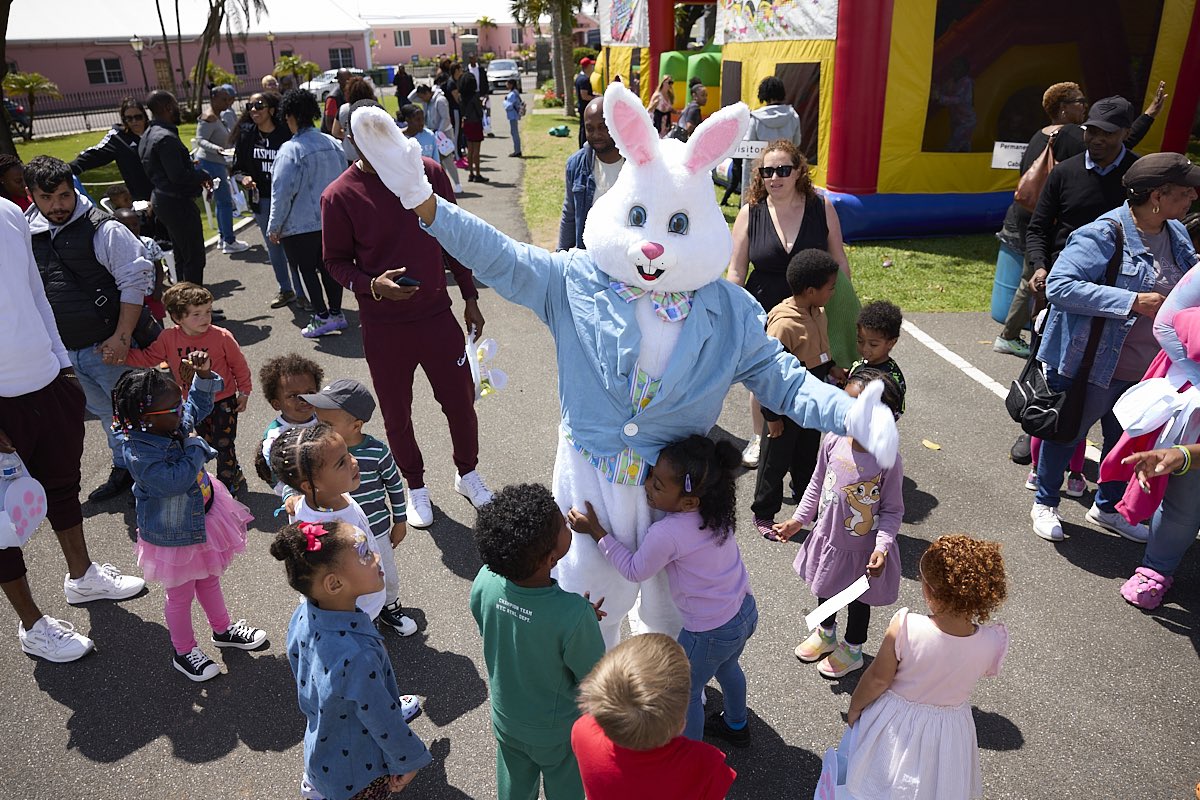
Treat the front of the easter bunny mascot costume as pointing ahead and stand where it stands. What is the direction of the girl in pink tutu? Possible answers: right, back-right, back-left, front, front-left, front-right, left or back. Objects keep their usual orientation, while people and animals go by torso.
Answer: right

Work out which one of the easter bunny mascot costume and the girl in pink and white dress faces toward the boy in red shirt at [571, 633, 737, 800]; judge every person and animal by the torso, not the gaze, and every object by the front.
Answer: the easter bunny mascot costume

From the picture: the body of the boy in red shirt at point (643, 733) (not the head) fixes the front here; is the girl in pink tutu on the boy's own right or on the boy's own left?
on the boy's own left

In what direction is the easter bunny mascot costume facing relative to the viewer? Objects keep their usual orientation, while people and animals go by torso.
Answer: toward the camera

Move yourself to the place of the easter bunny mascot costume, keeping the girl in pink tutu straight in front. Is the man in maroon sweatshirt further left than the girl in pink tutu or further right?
right

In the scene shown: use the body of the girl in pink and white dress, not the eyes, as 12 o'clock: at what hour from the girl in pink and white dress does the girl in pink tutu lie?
The girl in pink tutu is roughly at 9 o'clock from the girl in pink and white dress.

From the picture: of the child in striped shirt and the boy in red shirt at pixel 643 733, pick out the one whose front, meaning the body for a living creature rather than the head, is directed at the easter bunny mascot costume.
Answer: the boy in red shirt

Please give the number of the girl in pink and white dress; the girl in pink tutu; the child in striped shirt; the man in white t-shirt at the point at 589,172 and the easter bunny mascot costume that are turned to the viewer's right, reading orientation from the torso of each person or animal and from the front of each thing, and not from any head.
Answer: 1

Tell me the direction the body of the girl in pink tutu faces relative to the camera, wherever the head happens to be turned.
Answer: to the viewer's right

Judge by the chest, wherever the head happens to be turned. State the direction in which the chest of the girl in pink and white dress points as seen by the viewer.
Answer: away from the camera

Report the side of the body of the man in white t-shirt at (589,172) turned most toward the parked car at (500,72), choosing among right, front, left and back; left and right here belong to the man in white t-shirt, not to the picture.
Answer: back

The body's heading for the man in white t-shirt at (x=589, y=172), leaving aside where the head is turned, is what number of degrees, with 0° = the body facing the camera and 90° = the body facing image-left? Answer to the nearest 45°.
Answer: approximately 0°

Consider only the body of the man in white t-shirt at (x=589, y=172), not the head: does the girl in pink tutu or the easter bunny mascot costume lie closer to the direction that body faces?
the easter bunny mascot costume

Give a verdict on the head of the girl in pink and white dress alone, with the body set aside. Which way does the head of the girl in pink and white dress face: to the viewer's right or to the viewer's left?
to the viewer's left

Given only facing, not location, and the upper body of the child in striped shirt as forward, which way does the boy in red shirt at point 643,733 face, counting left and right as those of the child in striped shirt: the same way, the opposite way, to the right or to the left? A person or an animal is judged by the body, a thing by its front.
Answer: the opposite way

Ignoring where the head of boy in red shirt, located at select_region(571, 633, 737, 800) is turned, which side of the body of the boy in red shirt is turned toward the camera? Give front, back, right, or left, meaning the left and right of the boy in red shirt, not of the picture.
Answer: back

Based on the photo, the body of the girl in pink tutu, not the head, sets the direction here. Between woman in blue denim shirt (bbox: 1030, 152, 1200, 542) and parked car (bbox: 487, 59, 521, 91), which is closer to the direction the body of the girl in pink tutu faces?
the woman in blue denim shirt
